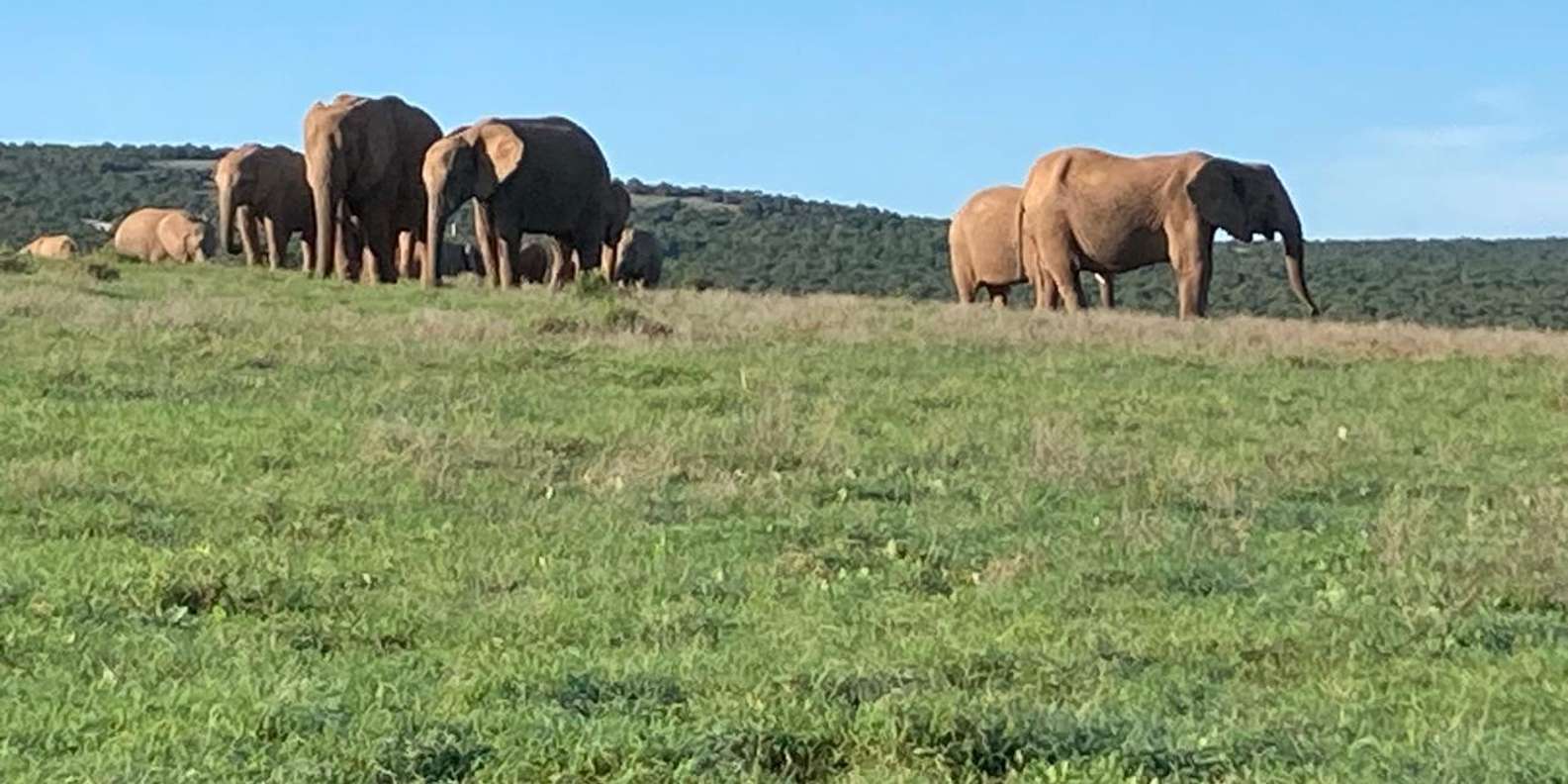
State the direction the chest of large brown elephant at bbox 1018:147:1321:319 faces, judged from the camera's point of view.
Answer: to the viewer's right

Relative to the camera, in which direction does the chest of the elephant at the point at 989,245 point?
to the viewer's right

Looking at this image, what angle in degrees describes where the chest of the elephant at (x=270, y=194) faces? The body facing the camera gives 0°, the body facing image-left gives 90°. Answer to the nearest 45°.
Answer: approximately 45°

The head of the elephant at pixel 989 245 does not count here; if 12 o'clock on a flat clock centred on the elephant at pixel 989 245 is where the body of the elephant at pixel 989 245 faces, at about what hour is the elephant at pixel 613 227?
the elephant at pixel 613 227 is roughly at 5 o'clock from the elephant at pixel 989 245.

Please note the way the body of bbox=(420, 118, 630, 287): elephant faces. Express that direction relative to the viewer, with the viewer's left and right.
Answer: facing the viewer and to the left of the viewer

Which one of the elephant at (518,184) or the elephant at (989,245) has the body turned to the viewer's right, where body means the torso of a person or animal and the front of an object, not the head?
the elephant at (989,245)
